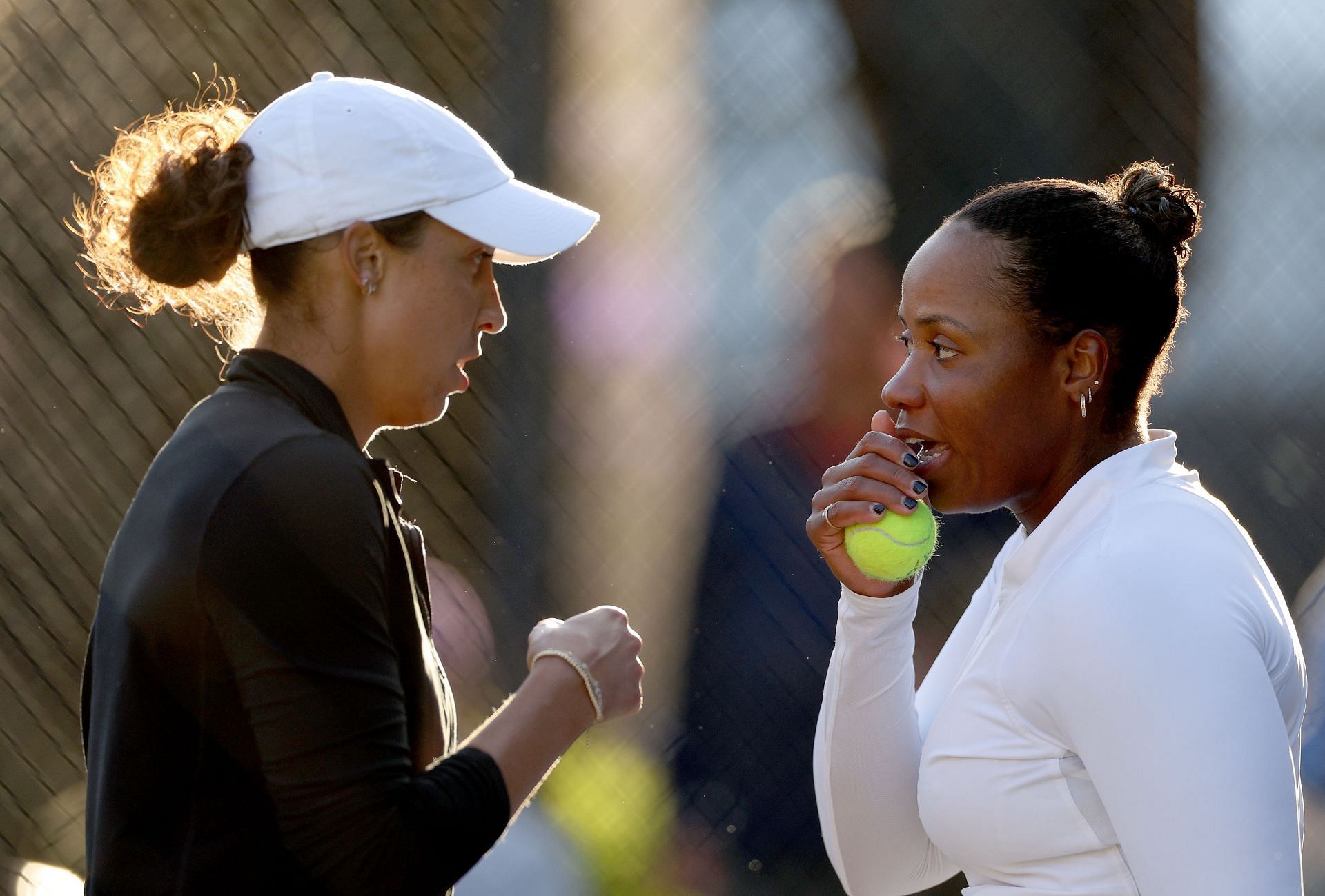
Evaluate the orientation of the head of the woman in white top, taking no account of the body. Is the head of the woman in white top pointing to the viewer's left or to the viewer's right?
to the viewer's left

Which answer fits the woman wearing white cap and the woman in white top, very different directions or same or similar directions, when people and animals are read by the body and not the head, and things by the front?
very different directions

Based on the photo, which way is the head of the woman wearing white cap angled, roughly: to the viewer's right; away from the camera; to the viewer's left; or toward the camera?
to the viewer's right

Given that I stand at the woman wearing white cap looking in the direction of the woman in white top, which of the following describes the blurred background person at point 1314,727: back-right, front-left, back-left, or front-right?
front-left

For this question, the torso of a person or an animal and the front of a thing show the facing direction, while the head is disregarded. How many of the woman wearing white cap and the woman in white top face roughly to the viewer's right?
1

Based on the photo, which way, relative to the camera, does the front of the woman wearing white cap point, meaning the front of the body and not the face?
to the viewer's right

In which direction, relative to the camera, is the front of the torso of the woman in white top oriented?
to the viewer's left

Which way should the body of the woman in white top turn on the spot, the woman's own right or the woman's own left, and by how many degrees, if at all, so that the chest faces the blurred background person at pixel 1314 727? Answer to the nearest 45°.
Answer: approximately 90° to the woman's own right
